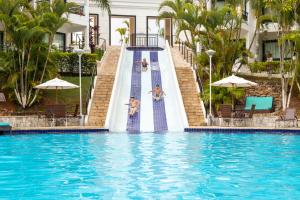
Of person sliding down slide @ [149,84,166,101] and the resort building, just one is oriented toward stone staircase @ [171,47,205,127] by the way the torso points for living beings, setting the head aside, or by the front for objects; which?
the resort building

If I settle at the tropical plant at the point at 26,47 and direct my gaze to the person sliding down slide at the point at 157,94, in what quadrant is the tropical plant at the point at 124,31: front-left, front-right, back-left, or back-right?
front-left

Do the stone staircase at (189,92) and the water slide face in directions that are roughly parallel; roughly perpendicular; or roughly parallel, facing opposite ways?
roughly parallel

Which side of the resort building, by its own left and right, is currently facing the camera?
front

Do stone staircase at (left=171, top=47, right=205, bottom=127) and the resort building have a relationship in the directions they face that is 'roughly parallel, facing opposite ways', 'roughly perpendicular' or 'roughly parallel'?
roughly parallel

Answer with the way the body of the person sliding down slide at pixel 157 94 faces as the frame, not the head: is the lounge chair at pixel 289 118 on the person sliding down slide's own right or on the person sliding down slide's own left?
on the person sliding down slide's own left

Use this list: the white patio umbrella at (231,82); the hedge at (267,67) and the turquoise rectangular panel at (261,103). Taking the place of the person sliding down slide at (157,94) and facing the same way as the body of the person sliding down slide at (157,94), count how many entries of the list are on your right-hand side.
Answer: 0

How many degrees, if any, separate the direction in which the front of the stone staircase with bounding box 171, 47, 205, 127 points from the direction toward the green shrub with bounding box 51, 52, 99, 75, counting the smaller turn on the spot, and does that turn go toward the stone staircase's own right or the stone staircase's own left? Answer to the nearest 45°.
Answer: approximately 135° to the stone staircase's own right

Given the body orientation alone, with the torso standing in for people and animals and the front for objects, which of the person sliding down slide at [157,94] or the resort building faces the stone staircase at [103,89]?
the resort building

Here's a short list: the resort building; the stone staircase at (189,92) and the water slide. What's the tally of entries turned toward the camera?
3

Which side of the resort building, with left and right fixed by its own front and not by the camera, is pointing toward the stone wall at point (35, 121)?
front

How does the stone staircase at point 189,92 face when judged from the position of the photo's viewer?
facing the viewer

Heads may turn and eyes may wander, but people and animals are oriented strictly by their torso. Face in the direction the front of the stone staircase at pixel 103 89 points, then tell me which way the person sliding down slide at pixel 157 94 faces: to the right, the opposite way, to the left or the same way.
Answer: the same way

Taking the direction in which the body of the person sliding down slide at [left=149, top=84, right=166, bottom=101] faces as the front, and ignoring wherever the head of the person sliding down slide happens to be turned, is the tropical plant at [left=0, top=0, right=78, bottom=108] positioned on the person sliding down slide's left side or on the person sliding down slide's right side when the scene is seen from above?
on the person sliding down slide's right side

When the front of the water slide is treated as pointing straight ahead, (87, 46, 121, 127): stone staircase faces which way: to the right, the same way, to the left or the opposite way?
the same way

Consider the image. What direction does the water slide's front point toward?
toward the camera
